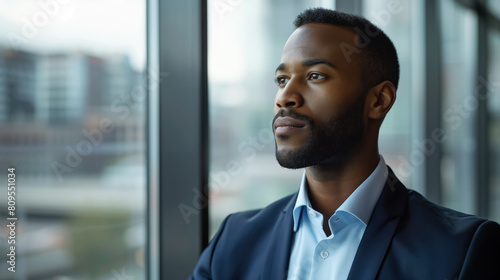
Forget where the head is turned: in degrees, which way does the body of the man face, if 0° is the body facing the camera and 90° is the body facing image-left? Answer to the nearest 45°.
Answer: approximately 45°

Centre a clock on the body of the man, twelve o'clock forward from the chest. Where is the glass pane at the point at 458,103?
The glass pane is roughly at 5 o'clock from the man.

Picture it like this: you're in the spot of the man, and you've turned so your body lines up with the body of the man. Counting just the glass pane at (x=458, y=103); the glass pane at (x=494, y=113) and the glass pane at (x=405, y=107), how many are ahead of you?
0

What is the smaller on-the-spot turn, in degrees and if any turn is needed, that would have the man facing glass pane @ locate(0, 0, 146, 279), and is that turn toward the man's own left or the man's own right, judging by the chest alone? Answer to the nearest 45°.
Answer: approximately 45° to the man's own right

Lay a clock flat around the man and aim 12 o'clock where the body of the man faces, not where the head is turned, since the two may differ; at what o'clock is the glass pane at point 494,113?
The glass pane is roughly at 5 o'clock from the man.

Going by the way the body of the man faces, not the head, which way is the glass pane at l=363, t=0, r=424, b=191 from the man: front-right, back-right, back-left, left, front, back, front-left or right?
back-right

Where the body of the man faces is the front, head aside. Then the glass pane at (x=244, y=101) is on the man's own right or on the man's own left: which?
on the man's own right

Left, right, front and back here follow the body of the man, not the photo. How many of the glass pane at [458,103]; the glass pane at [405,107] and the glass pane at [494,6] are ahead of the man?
0

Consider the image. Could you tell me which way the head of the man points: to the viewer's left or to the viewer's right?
to the viewer's left

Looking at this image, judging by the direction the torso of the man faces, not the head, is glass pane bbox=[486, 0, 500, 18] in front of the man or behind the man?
behind

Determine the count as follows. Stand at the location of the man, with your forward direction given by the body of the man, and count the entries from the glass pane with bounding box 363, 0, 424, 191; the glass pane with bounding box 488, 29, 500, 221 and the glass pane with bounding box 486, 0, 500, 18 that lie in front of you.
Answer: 0
